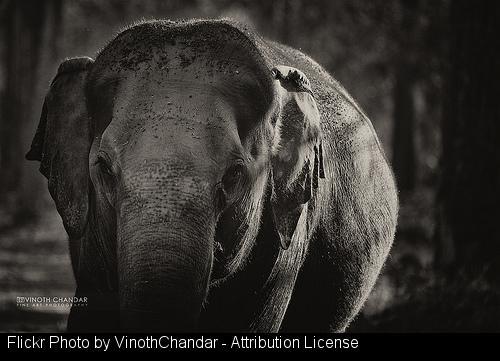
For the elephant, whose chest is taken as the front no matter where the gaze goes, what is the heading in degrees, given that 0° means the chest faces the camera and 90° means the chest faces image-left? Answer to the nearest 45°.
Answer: approximately 45°

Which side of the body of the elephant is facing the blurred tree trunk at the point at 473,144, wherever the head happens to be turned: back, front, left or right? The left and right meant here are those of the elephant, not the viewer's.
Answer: back

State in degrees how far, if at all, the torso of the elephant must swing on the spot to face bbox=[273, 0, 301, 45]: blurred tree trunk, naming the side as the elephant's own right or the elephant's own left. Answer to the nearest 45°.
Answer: approximately 135° to the elephant's own right

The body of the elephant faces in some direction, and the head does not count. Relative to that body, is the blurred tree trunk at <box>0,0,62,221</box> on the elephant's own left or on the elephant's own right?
on the elephant's own right

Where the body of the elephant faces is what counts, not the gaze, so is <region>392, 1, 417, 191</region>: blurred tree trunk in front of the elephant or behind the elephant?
behind
